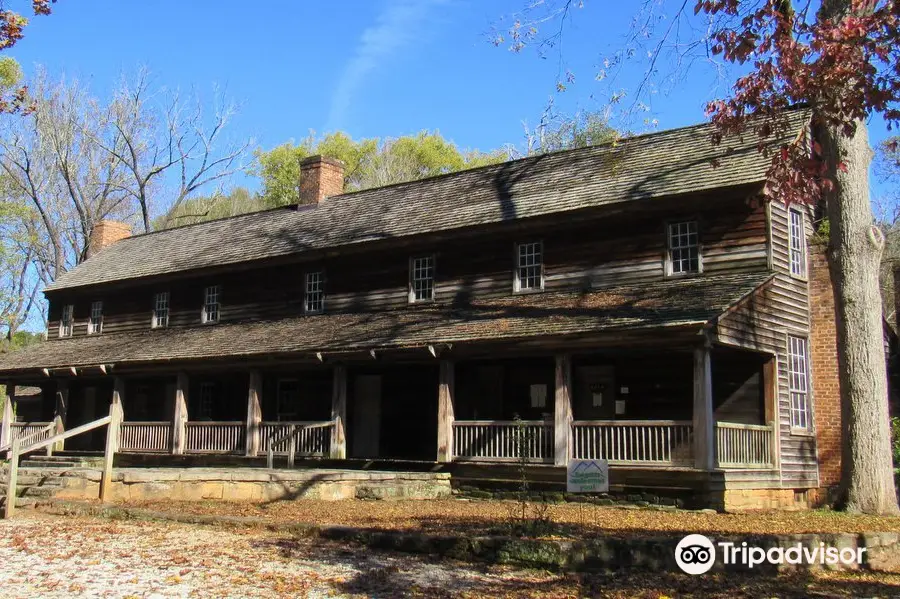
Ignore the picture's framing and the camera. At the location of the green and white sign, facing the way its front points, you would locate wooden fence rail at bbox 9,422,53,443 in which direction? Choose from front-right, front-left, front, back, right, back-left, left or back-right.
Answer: back-right

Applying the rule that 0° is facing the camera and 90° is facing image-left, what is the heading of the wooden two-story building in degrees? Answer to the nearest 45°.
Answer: approximately 45°

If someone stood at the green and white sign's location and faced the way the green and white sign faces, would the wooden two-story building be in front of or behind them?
behind

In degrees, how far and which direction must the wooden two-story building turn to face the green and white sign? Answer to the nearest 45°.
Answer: approximately 45° to its left

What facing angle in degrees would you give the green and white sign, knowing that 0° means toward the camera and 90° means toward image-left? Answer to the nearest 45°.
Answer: approximately 0°
